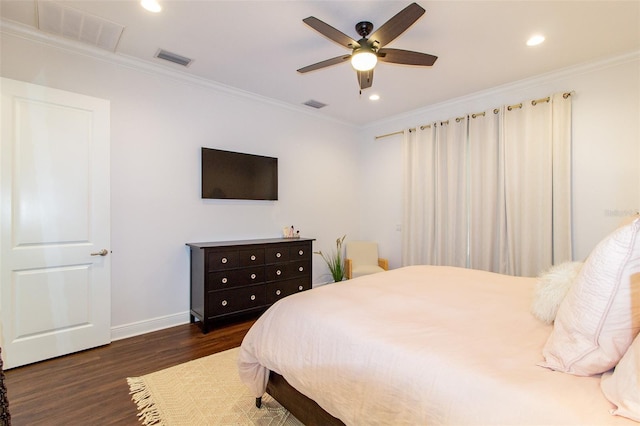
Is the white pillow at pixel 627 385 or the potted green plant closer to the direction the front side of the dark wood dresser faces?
the white pillow

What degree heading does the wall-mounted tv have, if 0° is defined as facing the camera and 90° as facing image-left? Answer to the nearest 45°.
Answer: approximately 315°

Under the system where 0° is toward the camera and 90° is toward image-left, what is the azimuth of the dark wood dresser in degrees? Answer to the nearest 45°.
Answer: approximately 315°

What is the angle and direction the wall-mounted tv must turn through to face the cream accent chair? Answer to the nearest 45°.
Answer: approximately 45° to its left
